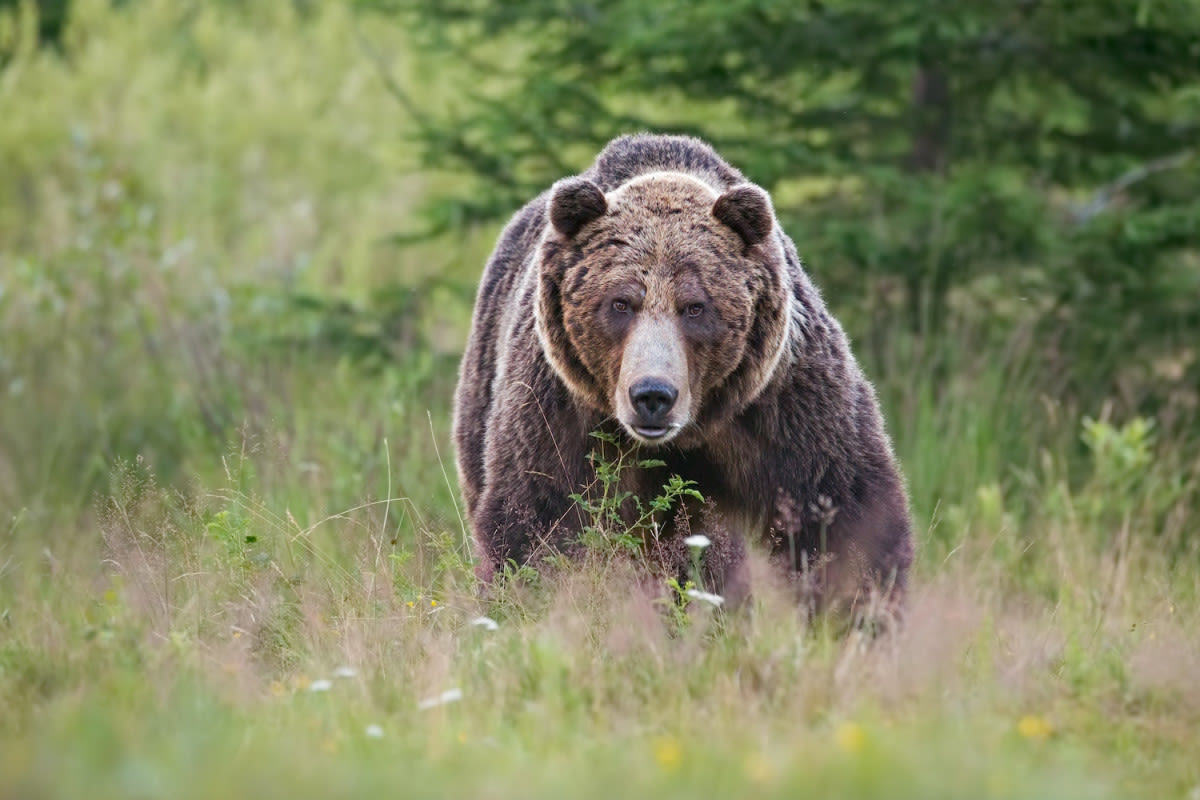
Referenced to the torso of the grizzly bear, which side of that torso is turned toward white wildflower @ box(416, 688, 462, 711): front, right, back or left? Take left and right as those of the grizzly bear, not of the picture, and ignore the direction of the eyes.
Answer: front

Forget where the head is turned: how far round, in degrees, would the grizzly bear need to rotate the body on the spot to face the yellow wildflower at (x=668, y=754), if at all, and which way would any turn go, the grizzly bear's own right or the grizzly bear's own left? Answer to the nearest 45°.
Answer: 0° — it already faces it

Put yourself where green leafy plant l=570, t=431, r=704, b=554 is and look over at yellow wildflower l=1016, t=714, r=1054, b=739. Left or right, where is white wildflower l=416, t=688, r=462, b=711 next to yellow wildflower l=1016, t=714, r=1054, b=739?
right

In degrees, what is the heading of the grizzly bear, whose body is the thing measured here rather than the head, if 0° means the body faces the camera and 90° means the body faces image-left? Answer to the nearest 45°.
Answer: approximately 0°

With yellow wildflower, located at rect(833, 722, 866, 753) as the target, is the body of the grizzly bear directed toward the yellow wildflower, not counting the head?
yes
